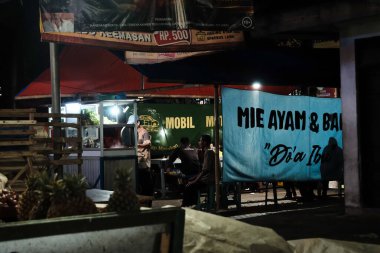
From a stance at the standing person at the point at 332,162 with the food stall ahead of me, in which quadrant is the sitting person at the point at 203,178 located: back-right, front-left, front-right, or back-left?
front-left

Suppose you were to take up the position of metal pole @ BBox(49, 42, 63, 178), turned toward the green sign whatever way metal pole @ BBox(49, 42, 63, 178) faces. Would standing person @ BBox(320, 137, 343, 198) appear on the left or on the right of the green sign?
right

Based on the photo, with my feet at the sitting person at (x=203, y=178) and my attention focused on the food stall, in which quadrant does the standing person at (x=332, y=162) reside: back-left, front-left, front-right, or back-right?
back-right

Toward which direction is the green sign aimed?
toward the camera

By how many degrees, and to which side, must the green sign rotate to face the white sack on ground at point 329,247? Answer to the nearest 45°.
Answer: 0° — it already faces it

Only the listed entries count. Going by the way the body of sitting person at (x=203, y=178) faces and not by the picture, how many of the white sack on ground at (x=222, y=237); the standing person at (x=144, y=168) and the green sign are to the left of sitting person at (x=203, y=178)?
1

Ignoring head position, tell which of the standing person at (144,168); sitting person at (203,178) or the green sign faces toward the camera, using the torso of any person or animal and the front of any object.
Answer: the green sign

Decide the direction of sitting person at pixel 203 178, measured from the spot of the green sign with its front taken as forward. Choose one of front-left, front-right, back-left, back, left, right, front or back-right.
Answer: front

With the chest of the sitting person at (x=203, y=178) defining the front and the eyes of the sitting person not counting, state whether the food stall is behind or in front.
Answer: in front

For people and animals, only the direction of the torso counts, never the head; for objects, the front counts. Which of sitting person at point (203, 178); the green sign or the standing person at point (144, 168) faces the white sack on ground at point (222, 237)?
the green sign

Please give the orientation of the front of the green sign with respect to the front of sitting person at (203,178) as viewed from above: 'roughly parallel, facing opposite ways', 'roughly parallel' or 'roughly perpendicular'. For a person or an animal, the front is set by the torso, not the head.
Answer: roughly perpendicular

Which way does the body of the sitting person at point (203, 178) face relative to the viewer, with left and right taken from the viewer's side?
facing to the left of the viewer
